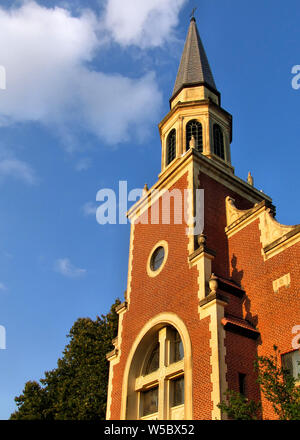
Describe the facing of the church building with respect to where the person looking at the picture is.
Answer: facing the viewer and to the left of the viewer

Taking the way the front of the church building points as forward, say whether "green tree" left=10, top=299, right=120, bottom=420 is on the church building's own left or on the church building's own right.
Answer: on the church building's own right
